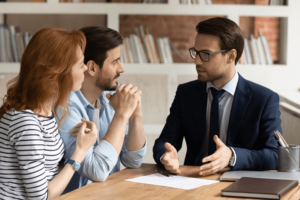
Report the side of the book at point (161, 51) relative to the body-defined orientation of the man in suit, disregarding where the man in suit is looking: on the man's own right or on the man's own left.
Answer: on the man's own right

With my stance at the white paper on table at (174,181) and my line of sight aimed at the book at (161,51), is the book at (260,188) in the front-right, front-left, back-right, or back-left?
back-right

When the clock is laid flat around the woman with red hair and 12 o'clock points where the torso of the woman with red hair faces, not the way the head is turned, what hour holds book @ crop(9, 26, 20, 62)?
The book is roughly at 9 o'clock from the woman with red hair.

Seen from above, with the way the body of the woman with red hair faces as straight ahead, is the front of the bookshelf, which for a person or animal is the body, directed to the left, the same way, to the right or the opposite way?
to the right

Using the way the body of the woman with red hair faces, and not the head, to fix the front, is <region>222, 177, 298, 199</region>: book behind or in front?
in front

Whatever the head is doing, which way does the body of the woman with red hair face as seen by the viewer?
to the viewer's right

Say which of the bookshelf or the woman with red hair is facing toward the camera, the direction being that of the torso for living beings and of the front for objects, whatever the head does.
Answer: the bookshelf

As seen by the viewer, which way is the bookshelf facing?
toward the camera

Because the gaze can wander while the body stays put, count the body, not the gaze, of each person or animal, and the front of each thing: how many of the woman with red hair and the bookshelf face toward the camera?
1

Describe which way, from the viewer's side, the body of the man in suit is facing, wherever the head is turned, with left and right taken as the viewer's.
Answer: facing the viewer and to the left of the viewer

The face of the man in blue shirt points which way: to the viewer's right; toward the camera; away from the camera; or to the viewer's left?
to the viewer's right

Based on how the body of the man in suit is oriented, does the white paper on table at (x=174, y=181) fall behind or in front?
in front

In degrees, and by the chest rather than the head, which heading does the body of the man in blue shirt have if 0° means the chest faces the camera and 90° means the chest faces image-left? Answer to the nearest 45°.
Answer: approximately 315°
